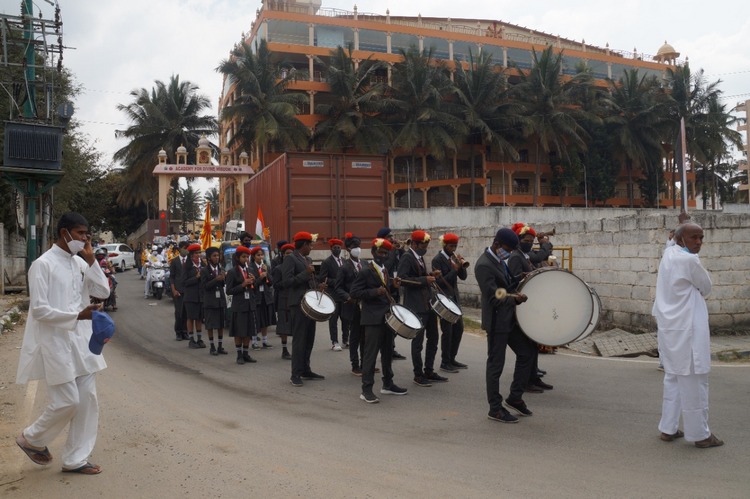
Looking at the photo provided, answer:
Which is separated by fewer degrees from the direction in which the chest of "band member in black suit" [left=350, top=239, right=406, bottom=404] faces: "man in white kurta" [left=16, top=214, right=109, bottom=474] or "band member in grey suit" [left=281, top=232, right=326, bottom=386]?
the man in white kurta

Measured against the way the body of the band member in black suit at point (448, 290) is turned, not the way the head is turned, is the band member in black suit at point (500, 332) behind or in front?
in front

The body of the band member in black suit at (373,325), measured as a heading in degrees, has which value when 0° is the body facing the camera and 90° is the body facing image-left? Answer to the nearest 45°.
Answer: approximately 315°

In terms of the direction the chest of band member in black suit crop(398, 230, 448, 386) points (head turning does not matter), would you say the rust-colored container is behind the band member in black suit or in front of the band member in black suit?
behind

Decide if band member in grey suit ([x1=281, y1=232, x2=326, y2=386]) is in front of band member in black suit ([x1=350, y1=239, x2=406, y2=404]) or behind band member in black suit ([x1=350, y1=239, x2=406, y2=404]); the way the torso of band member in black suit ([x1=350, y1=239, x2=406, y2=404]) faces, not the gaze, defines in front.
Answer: behind

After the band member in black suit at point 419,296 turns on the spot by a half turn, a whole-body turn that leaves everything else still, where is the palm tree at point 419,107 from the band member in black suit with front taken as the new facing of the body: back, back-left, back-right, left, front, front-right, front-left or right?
front-right

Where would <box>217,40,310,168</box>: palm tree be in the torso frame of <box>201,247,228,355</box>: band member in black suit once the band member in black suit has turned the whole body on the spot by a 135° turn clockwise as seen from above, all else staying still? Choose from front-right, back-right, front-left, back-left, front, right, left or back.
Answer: right

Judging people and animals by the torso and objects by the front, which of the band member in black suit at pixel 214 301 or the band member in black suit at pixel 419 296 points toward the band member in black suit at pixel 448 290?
the band member in black suit at pixel 214 301

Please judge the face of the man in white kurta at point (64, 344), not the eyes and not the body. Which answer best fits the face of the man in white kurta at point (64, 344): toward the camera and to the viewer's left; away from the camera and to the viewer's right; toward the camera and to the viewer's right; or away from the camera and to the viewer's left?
toward the camera and to the viewer's right

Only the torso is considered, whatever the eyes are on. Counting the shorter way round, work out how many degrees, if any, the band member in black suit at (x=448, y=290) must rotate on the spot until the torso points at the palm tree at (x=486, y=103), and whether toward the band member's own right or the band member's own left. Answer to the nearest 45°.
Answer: approximately 135° to the band member's own left

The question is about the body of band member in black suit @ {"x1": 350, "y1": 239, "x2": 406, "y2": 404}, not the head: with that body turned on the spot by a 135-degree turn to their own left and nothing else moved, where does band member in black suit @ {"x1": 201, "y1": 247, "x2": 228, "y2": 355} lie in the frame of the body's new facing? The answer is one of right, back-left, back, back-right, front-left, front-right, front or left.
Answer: front-left
